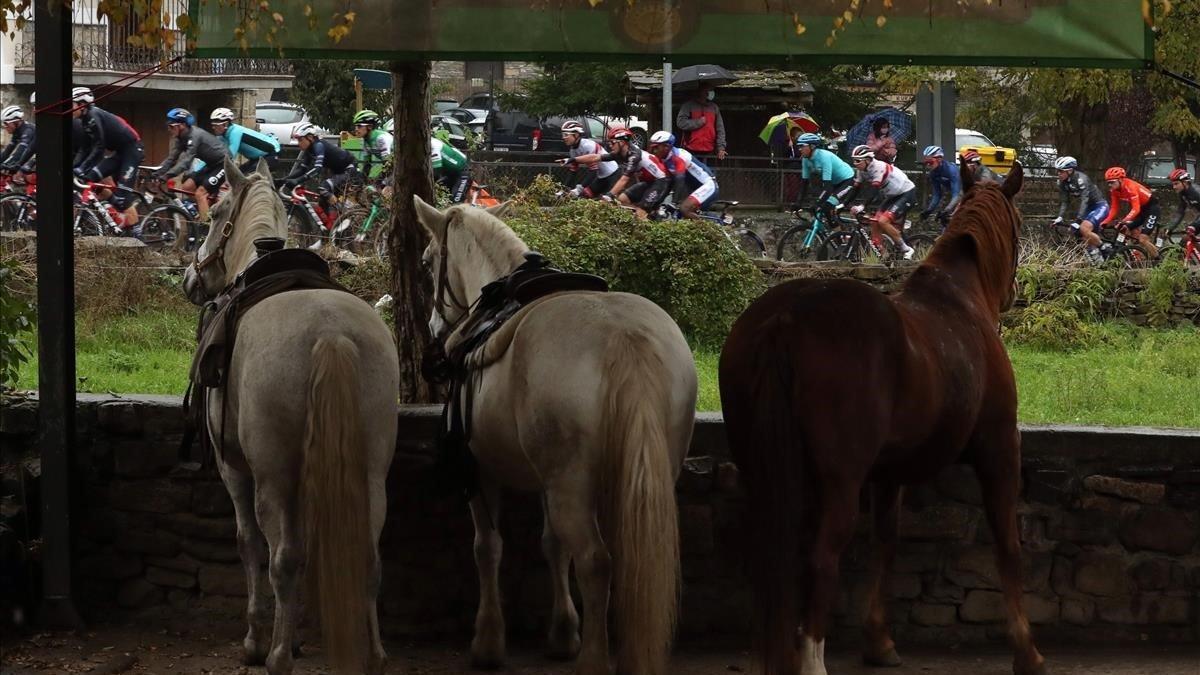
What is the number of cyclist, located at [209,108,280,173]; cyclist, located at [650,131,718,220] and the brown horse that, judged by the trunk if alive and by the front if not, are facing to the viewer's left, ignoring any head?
2

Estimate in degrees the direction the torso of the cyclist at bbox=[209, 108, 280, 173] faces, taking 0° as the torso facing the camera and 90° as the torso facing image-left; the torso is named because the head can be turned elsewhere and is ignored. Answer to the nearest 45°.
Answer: approximately 90°

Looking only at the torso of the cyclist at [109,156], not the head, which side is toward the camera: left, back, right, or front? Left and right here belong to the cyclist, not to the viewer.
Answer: left

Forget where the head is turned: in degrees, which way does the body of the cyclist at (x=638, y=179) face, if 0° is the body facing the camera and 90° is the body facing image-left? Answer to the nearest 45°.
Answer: approximately 90°

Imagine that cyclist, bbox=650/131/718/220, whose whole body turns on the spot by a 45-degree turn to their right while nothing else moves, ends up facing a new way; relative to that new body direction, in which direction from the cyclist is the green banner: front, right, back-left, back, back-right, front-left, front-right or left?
back-left

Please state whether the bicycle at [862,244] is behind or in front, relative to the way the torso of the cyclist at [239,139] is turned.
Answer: behind

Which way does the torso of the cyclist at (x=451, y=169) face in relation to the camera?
to the viewer's left

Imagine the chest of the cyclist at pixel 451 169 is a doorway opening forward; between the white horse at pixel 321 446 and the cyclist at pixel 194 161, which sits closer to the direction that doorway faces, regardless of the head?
the cyclist

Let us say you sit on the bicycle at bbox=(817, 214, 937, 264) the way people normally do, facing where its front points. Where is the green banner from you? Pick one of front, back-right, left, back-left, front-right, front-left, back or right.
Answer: left

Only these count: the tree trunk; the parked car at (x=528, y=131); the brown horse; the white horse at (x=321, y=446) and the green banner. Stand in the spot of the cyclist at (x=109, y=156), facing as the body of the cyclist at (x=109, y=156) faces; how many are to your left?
4

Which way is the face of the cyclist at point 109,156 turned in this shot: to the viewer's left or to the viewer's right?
to the viewer's left

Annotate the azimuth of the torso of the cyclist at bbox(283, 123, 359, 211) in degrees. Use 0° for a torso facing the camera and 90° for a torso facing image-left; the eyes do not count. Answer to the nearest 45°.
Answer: approximately 90°

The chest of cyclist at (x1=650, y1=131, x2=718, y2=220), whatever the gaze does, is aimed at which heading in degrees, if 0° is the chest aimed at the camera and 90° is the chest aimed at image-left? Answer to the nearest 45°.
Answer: approximately 90°
